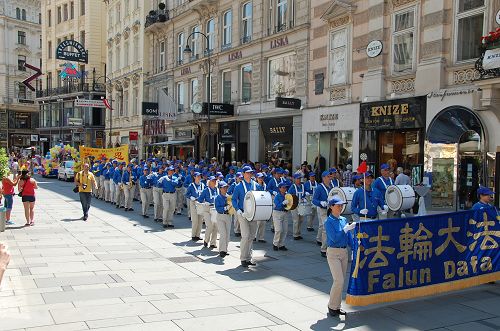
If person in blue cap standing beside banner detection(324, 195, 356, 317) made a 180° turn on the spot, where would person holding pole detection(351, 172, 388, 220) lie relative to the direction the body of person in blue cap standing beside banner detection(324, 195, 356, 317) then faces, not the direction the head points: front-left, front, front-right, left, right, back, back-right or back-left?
front-right

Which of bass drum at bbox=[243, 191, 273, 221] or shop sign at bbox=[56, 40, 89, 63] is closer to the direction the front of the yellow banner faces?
the bass drum

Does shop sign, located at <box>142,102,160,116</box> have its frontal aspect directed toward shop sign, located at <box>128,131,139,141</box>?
no

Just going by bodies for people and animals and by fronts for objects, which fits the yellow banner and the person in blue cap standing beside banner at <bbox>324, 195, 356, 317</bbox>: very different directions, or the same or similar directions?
same or similar directions

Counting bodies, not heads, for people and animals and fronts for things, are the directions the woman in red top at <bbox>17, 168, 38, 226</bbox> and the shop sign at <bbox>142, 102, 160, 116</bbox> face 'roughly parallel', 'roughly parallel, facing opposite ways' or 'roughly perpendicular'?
roughly parallel, facing opposite ways

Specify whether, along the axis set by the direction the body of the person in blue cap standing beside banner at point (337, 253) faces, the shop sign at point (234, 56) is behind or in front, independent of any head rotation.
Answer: behind

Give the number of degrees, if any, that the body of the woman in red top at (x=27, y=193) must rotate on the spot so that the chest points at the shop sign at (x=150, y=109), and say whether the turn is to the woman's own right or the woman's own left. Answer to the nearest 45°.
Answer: approximately 45° to the woman's own right

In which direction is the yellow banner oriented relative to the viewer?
toward the camera

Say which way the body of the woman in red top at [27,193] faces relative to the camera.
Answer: away from the camera

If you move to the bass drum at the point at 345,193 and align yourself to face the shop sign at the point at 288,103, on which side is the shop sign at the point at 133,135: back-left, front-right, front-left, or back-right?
front-left

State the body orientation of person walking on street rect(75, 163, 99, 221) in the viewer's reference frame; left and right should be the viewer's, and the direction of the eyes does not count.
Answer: facing the viewer

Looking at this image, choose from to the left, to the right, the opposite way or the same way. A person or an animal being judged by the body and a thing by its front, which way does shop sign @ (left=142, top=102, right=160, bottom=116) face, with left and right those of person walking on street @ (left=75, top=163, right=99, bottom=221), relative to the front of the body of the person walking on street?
the same way

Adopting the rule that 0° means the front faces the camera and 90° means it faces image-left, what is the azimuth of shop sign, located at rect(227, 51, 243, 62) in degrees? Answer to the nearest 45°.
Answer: approximately 45°

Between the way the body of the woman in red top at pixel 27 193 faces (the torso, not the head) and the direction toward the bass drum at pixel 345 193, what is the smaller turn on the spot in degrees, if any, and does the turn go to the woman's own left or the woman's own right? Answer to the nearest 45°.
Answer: approximately 135° to the woman's own right

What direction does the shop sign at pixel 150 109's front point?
toward the camera

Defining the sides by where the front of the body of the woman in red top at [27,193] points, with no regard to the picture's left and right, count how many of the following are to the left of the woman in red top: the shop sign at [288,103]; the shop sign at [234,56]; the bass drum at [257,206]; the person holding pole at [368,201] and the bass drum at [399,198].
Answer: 0

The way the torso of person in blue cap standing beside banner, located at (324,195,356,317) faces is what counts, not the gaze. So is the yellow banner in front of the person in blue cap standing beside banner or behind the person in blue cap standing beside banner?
behind

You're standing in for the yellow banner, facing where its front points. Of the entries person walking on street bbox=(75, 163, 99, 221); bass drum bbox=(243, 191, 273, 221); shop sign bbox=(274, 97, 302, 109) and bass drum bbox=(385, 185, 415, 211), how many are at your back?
0

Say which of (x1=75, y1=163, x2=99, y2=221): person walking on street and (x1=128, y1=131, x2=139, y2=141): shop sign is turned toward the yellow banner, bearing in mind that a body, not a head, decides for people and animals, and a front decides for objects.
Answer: the shop sign

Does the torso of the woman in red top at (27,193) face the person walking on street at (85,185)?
no

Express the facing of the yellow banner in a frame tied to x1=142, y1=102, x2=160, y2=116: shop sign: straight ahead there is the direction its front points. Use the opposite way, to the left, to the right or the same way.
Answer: the same way
